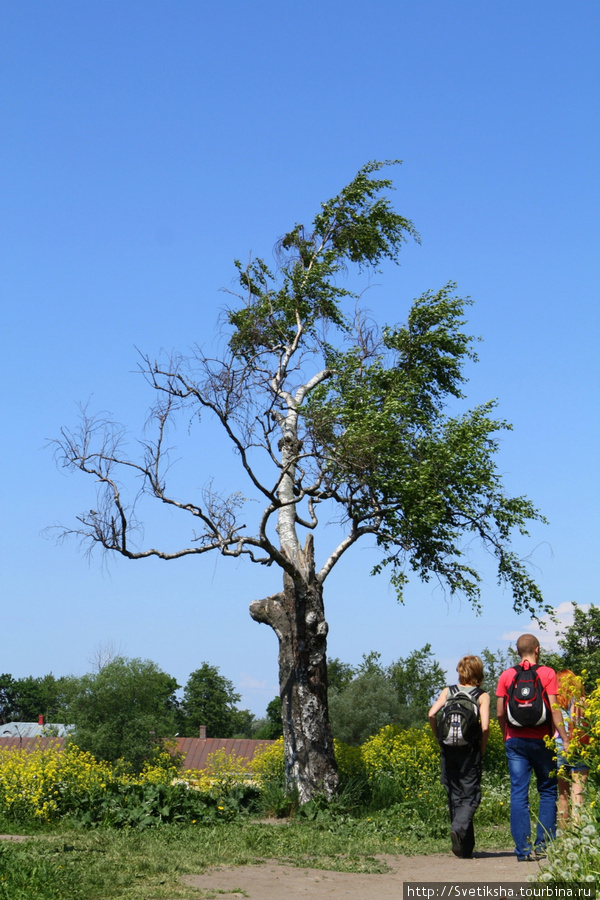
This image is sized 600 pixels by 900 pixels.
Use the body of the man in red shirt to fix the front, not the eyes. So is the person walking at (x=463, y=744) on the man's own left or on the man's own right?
on the man's own left

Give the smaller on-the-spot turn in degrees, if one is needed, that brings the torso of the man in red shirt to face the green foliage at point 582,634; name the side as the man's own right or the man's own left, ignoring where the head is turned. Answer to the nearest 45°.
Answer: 0° — they already face it

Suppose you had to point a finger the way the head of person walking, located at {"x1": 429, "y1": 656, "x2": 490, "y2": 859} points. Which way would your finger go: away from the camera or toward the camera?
away from the camera

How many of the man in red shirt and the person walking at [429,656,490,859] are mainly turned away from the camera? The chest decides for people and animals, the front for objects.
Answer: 2

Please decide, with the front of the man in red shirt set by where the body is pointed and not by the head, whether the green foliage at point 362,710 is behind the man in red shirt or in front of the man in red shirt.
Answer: in front

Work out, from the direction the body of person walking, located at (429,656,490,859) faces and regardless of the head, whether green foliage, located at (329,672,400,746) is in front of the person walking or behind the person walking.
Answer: in front

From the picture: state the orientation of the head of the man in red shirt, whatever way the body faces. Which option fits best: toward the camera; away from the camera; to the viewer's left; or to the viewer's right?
away from the camera

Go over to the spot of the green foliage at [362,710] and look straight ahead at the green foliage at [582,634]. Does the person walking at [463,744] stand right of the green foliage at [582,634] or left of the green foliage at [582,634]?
right

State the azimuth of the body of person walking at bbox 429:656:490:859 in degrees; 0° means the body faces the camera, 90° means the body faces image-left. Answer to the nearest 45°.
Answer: approximately 180°

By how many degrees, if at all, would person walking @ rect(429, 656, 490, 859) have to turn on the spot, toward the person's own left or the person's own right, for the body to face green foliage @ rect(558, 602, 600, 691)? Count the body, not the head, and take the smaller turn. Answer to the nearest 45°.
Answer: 0° — they already face it

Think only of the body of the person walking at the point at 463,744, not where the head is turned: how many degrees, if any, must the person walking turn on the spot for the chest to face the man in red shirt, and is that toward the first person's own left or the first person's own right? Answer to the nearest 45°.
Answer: approximately 135° to the first person's own right

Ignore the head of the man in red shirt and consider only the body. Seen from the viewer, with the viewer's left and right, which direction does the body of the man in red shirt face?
facing away from the viewer

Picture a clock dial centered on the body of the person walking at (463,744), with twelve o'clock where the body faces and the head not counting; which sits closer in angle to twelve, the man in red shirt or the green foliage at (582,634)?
the green foliage

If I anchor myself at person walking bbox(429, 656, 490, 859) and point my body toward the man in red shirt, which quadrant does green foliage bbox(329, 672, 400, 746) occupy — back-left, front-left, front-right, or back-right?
back-left
